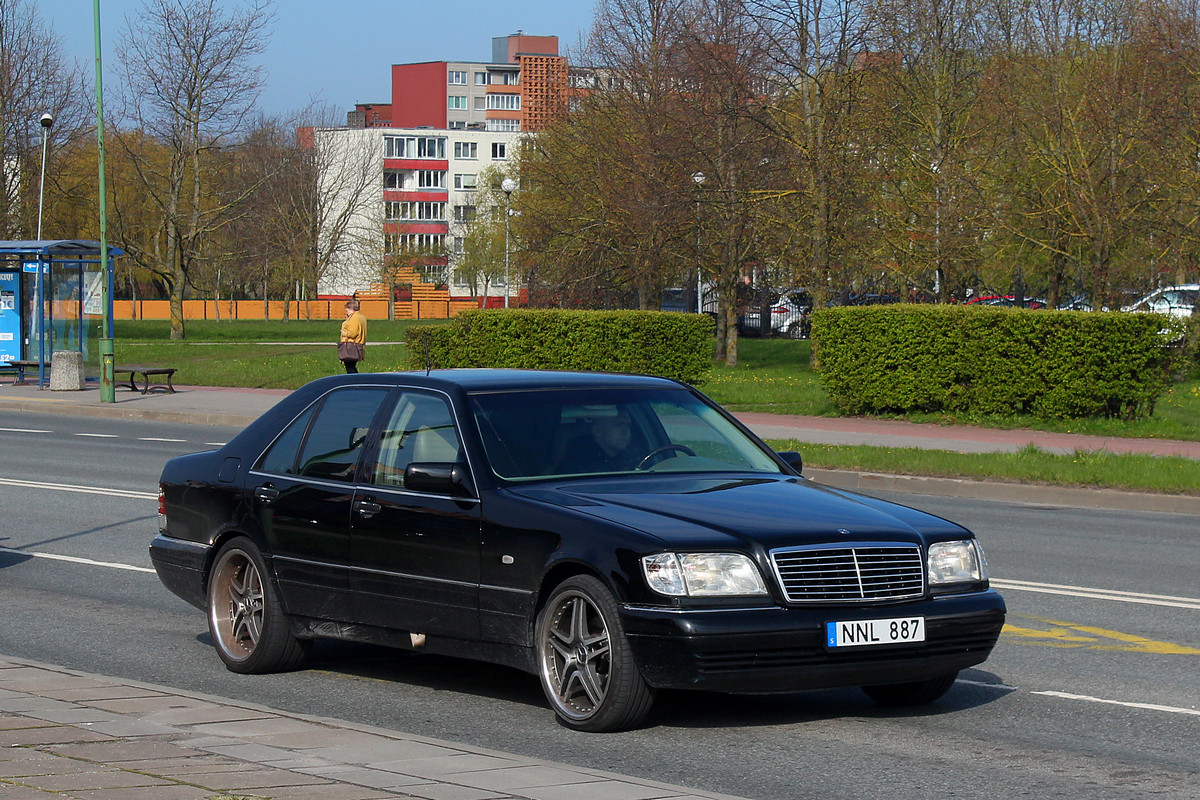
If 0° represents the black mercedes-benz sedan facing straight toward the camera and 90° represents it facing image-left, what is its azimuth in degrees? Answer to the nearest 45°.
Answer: approximately 315°

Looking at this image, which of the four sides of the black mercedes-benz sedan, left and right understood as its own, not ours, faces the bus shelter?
back

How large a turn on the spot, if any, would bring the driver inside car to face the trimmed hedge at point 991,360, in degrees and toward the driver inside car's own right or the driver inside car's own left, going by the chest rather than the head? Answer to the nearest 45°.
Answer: approximately 135° to the driver inside car's own left

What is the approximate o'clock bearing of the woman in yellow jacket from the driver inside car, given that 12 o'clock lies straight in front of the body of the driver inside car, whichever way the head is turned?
The woman in yellow jacket is roughly at 7 o'clock from the driver inside car.

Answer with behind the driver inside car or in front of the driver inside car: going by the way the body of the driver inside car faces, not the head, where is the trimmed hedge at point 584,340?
behind

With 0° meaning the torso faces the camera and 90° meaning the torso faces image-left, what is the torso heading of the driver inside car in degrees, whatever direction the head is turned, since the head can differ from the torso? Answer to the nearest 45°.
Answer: approximately 315°

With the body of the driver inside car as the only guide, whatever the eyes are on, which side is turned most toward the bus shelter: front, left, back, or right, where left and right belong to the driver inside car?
back

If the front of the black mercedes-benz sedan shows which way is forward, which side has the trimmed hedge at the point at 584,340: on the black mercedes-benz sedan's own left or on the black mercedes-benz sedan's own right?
on the black mercedes-benz sedan's own left

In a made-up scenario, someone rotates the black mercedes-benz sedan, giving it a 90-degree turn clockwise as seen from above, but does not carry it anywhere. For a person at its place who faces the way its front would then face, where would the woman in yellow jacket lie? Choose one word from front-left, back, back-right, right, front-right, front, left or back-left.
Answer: back-right
